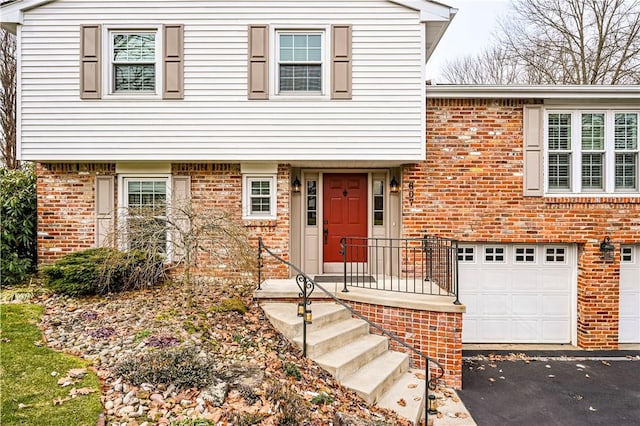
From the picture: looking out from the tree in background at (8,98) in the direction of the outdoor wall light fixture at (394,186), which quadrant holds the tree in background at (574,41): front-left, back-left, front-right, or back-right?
front-left

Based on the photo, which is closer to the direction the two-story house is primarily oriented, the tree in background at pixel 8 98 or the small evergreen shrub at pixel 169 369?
the small evergreen shrub

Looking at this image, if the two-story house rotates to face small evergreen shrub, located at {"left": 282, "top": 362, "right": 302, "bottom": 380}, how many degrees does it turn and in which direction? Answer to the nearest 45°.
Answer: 0° — it already faces it

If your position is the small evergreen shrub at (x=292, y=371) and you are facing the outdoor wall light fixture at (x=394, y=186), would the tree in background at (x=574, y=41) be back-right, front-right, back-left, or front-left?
front-right

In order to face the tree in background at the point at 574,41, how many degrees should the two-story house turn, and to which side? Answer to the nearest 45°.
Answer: approximately 135° to its left

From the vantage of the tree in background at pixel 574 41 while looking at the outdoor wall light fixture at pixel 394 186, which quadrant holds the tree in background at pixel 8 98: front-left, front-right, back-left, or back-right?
front-right

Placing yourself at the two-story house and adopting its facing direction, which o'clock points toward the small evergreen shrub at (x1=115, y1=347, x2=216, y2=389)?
The small evergreen shrub is roughly at 1 o'clock from the two-story house.

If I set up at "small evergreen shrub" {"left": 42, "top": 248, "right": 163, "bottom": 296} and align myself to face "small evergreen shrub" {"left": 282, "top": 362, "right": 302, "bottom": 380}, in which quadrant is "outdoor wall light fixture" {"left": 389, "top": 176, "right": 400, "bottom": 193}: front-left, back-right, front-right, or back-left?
front-left

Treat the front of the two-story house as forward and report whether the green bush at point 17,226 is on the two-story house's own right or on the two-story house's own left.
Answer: on the two-story house's own right

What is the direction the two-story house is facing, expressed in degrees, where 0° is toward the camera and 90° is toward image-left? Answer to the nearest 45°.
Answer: approximately 0°

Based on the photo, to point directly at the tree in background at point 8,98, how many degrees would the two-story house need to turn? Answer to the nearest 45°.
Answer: approximately 135° to its right
